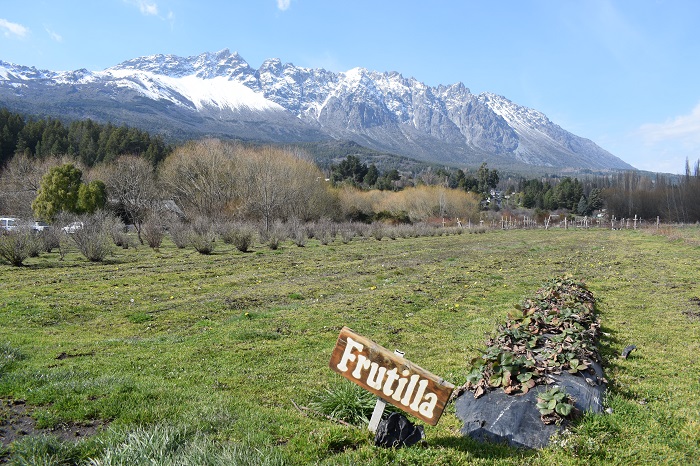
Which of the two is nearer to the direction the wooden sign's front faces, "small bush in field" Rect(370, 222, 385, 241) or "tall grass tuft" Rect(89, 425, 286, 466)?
the tall grass tuft

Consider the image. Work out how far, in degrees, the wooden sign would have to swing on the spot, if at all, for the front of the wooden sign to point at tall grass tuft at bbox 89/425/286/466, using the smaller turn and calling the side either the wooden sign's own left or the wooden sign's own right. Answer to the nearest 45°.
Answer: approximately 90° to the wooden sign's own right

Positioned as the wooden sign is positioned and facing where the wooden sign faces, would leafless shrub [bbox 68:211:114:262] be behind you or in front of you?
behind

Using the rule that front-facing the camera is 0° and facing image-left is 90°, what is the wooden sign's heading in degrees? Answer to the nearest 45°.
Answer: approximately 0°

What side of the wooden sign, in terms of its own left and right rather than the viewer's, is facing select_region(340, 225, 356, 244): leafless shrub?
back

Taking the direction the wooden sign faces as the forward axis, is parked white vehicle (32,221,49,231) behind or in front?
behind

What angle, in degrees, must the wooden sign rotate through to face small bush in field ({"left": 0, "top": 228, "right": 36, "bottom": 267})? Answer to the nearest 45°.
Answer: approximately 135° to its right

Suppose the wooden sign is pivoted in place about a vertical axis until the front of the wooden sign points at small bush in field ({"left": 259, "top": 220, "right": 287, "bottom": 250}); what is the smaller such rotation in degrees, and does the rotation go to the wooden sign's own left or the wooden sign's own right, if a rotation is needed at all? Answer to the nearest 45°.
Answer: approximately 180°

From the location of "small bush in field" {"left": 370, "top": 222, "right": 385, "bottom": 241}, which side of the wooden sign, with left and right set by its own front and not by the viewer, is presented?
back
